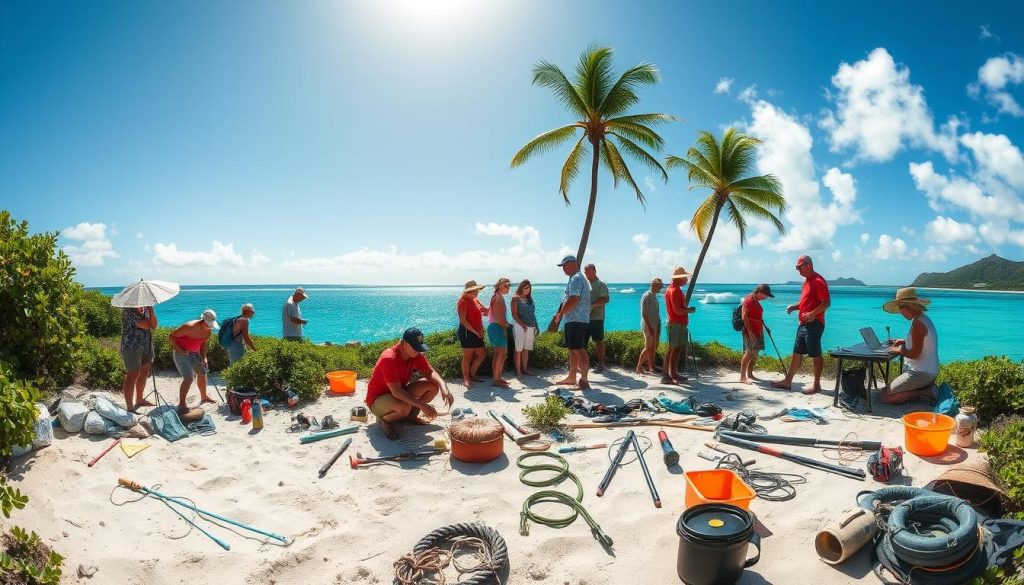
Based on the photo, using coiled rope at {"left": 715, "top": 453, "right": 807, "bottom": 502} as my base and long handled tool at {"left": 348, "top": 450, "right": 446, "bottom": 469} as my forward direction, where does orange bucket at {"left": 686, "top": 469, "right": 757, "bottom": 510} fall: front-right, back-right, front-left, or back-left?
front-left

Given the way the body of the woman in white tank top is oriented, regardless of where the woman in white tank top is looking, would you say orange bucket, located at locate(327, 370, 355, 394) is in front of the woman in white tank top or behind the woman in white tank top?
in front

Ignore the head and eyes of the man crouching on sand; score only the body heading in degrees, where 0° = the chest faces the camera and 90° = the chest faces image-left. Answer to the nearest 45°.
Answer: approximately 315°

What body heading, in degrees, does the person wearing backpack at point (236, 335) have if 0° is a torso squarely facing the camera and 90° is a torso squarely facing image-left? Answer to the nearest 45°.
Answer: approximately 270°

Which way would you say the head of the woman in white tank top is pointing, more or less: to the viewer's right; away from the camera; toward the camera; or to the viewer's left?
to the viewer's left

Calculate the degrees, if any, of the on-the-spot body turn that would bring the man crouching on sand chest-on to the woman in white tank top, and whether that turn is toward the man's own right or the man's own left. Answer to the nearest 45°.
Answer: approximately 45° to the man's own left

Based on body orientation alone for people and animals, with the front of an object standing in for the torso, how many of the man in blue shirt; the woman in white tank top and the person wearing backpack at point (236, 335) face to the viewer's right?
1

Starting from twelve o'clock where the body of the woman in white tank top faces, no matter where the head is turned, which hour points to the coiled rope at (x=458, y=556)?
The coiled rope is roughly at 10 o'clock from the woman in white tank top.

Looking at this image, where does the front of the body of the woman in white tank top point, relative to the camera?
to the viewer's left

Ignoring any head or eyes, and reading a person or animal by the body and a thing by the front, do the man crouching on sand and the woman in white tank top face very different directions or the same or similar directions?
very different directions

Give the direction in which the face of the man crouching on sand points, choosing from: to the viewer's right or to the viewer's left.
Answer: to the viewer's right

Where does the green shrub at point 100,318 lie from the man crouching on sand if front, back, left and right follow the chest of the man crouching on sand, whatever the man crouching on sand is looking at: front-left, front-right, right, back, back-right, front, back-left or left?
back
